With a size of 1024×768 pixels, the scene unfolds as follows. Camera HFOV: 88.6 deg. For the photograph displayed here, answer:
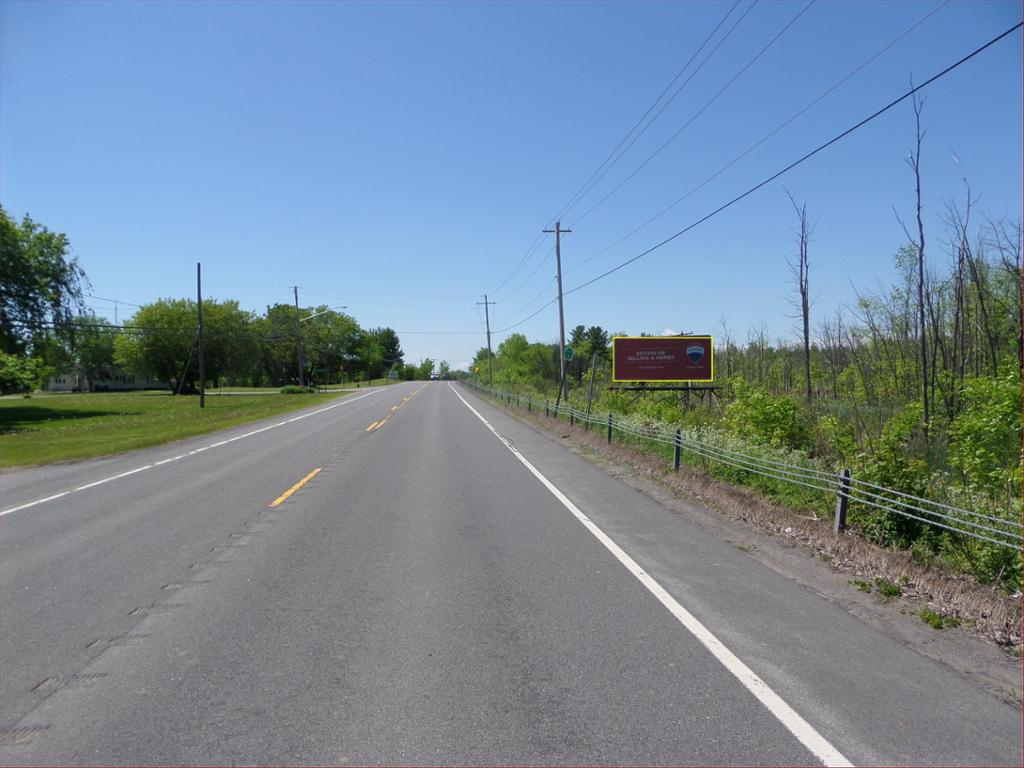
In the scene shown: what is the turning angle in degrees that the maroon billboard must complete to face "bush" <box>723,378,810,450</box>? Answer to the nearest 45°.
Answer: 0° — it already faces it

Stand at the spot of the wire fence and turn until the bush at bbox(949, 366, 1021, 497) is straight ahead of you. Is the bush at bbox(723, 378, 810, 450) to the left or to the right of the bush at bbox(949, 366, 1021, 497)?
left

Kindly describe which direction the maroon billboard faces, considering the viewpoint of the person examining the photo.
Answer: facing the viewer

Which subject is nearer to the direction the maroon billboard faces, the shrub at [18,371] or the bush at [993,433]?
the bush

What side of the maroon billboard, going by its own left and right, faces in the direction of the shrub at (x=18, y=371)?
right

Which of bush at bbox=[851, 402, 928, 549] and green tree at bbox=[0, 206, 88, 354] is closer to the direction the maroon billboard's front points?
the bush

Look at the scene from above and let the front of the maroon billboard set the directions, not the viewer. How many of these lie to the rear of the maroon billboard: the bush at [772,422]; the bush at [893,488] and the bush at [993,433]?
0

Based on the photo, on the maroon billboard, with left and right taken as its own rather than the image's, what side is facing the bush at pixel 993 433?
front

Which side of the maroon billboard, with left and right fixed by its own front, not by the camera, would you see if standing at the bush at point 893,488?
front

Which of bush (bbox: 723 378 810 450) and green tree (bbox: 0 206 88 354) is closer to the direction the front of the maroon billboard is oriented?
the bush
